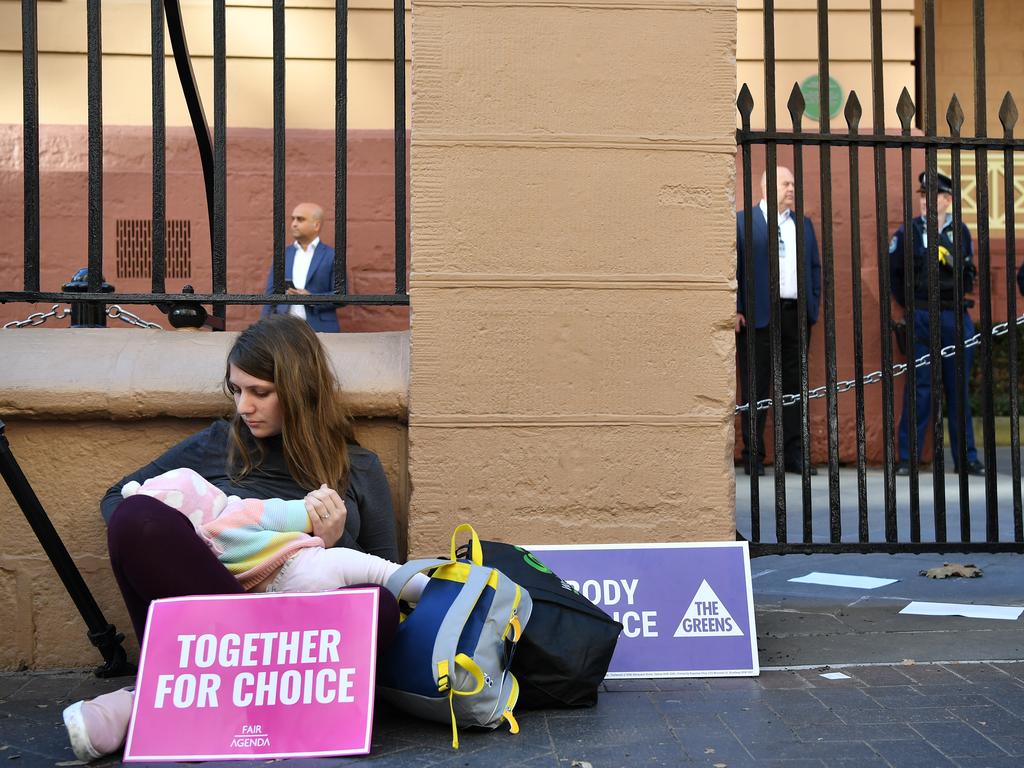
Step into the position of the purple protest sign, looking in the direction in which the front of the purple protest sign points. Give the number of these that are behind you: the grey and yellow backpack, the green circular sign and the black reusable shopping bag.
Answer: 1

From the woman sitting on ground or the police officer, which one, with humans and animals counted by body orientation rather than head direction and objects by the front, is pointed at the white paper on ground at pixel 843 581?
the police officer

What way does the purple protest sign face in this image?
toward the camera

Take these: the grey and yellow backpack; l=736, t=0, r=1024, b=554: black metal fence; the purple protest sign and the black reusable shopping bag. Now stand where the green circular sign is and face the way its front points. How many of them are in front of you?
4

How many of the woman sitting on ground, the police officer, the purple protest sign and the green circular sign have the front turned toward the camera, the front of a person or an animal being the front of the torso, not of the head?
4

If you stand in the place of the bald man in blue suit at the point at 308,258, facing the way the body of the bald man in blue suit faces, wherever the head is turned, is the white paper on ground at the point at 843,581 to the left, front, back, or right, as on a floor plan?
left

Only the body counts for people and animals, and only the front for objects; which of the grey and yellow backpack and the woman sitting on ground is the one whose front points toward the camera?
the woman sitting on ground

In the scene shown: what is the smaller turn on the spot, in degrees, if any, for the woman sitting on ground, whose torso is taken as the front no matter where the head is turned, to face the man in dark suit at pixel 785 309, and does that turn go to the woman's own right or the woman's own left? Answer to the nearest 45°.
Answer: approximately 135° to the woman's own left

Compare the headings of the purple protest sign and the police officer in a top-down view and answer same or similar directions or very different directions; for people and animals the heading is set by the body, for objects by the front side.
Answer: same or similar directions

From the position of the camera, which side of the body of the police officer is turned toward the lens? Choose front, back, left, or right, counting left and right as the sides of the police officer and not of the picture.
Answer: front

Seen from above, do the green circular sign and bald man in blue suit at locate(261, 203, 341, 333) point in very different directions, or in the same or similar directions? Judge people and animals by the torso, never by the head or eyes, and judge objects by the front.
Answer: same or similar directions
